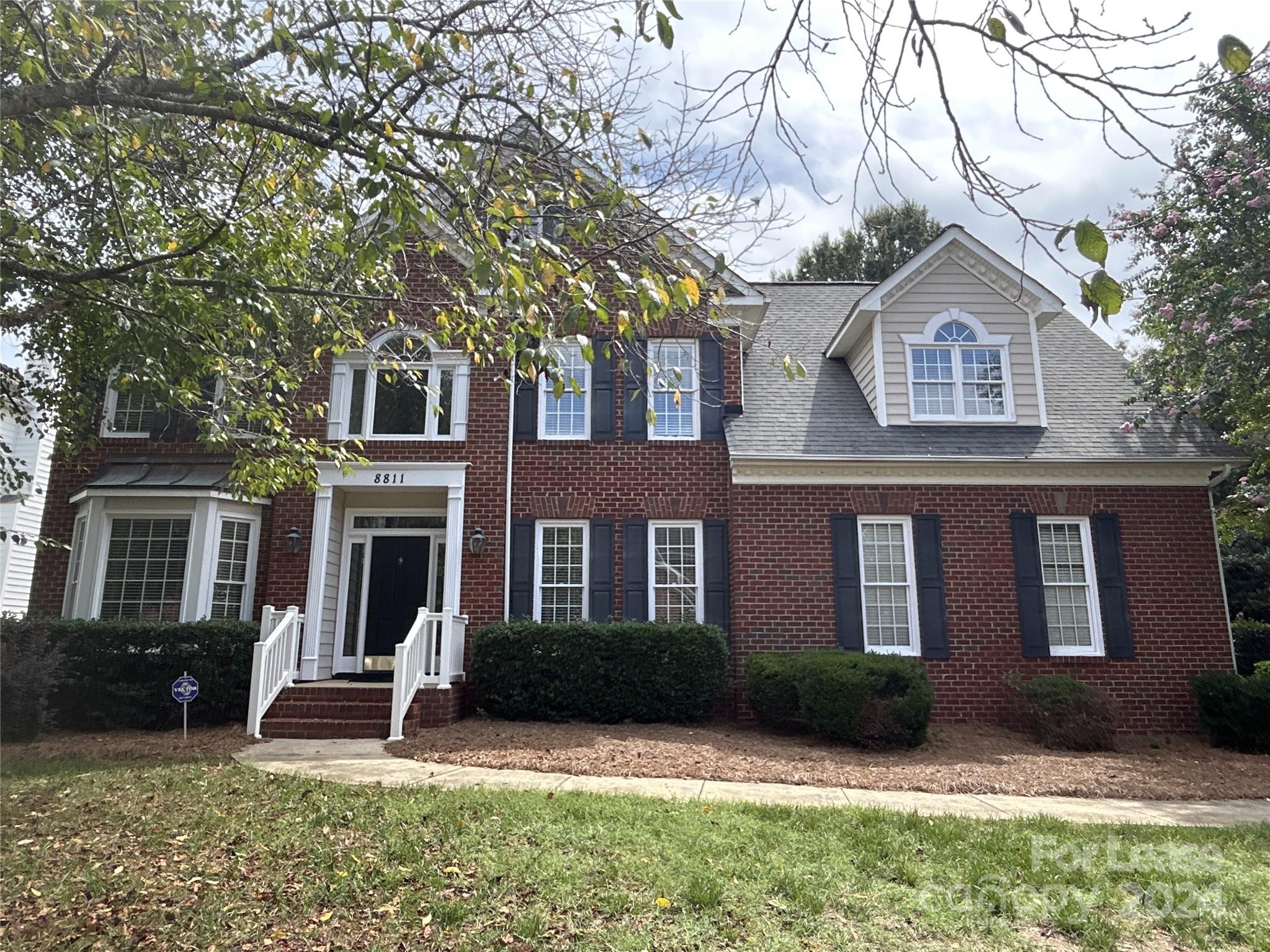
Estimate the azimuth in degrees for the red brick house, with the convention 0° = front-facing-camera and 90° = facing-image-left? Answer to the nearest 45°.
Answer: approximately 0°

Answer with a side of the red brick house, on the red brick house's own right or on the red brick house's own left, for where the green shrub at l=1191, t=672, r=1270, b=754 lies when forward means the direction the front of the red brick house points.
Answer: on the red brick house's own left

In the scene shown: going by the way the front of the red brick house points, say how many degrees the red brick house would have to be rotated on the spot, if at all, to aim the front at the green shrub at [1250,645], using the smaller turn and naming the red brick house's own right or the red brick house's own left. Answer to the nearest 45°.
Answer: approximately 90° to the red brick house's own left

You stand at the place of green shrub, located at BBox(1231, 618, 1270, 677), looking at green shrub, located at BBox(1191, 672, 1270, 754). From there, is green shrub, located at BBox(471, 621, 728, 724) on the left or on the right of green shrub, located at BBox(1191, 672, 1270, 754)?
right

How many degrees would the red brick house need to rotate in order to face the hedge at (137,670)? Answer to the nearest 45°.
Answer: approximately 90° to its right

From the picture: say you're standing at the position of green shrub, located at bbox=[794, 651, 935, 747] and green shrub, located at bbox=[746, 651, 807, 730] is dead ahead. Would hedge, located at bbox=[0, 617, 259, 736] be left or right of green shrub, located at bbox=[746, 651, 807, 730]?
left
